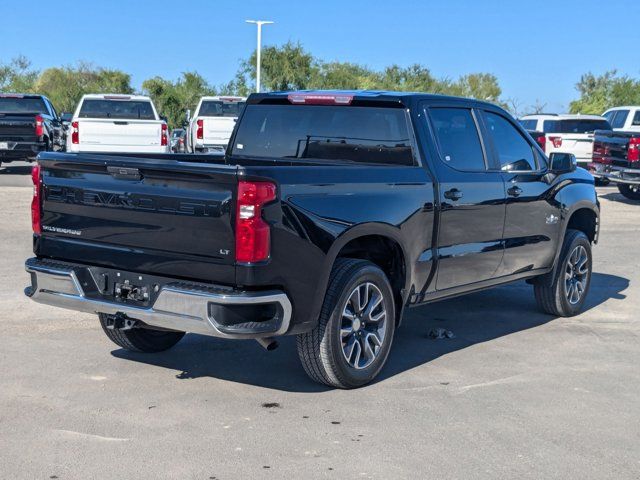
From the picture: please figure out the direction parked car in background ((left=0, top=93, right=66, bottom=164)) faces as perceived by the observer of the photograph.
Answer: facing away from the viewer

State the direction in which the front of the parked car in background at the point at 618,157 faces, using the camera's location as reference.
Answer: facing away from the viewer and to the right of the viewer

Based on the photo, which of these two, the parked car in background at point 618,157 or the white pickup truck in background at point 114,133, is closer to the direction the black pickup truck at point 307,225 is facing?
the parked car in background

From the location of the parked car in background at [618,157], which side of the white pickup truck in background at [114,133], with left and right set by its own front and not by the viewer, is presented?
right

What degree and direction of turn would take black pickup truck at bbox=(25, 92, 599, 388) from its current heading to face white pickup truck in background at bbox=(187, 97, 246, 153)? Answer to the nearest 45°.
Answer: approximately 45° to its left

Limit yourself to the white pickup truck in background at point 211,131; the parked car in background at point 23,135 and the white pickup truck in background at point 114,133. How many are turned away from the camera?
3

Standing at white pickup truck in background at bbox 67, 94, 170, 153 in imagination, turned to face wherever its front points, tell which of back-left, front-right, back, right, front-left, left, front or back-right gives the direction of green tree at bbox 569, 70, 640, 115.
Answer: front-right

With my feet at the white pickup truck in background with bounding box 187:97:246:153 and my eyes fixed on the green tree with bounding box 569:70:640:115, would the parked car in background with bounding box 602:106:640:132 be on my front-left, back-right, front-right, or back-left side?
front-right

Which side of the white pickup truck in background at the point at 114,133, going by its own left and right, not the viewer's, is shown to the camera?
back

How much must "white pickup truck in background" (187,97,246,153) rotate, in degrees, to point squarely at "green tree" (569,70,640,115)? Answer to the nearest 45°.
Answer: approximately 45° to its right

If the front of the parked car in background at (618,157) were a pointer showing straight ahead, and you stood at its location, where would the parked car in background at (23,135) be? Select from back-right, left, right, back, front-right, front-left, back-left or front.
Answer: back-left

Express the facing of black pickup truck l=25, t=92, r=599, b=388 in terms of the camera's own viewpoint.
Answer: facing away from the viewer and to the right of the viewer

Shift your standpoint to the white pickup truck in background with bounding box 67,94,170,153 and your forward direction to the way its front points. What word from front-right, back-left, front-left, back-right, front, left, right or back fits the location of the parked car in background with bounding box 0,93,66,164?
front-left

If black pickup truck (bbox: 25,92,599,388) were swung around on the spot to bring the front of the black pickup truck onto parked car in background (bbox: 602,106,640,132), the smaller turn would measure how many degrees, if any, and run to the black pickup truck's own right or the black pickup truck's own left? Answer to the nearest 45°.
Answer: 0° — it already faces it

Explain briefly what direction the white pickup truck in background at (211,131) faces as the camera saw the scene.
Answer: facing away from the viewer
